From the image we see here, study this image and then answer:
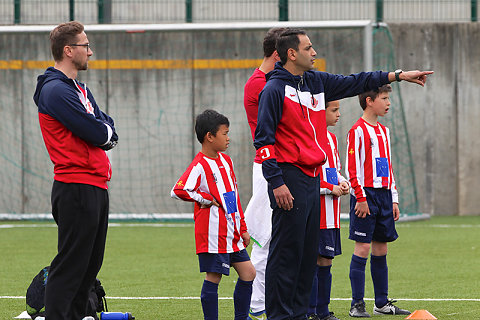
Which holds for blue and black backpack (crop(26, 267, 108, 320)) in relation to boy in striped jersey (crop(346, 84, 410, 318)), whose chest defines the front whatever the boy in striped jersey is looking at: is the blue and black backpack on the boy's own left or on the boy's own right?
on the boy's own right

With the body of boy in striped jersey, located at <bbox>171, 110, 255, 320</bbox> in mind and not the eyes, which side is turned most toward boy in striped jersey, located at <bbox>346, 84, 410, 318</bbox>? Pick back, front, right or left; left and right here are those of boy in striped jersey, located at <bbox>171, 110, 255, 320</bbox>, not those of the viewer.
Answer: left

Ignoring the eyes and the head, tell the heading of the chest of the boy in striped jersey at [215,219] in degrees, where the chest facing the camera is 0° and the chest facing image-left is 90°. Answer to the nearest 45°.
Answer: approximately 315°

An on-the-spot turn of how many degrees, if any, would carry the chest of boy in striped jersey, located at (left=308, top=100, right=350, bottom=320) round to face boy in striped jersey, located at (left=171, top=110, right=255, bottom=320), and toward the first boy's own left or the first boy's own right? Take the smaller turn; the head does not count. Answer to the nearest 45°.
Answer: approximately 90° to the first boy's own right

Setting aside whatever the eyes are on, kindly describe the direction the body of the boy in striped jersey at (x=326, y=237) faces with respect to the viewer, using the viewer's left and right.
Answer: facing the viewer and to the right of the viewer

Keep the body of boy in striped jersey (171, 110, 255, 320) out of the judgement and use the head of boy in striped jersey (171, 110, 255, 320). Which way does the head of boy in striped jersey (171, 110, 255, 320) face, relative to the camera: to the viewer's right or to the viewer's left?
to the viewer's right

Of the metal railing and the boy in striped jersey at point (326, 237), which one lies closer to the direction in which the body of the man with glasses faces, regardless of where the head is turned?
the boy in striped jersey

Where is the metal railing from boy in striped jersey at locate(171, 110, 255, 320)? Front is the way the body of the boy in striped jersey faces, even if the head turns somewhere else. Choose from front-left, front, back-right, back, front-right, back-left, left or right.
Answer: back-left

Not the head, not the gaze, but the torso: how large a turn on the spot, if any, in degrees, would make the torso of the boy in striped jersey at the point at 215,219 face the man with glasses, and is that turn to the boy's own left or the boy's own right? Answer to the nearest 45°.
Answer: approximately 90° to the boy's own right

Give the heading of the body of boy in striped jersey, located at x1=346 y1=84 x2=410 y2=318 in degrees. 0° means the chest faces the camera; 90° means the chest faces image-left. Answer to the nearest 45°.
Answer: approximately 315°

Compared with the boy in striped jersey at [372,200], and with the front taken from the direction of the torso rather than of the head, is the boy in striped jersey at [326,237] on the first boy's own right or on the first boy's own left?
on the first boy's own right
